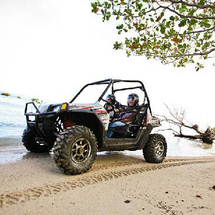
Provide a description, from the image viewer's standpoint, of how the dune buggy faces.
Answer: facing the viewer and to the left of the viewer

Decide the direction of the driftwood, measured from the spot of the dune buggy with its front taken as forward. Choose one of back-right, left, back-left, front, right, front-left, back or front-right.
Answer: back

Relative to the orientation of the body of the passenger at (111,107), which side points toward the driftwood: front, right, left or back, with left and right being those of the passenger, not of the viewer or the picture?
back
